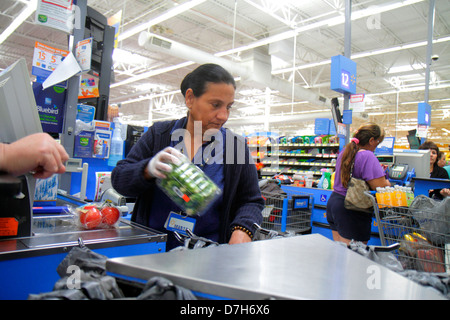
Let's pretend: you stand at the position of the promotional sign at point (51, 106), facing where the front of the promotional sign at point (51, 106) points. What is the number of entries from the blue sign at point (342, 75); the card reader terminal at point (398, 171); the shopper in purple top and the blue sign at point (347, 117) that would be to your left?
4

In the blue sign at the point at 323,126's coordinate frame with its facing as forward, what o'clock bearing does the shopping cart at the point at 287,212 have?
The shopping cart is roughly at 12 o'clock from the blue sign.

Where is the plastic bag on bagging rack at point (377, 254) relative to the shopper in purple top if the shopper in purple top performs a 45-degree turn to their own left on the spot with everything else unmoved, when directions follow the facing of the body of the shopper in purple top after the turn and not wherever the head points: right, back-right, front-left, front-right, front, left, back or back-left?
back-right

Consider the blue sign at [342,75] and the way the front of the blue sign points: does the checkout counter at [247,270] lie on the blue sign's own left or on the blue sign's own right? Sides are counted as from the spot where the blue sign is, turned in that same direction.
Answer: on the blue sign's own right

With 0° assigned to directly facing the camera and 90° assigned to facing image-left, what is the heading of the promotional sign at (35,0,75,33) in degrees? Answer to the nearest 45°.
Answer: approximately 0°

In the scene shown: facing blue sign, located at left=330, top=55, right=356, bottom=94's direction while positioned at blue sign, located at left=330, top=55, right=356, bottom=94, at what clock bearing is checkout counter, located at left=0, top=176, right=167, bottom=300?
The checkout counter is roughly at 2 o'clock from the blue sign.

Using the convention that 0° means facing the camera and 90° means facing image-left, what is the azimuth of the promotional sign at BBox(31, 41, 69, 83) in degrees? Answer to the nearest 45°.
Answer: approximately 0°
